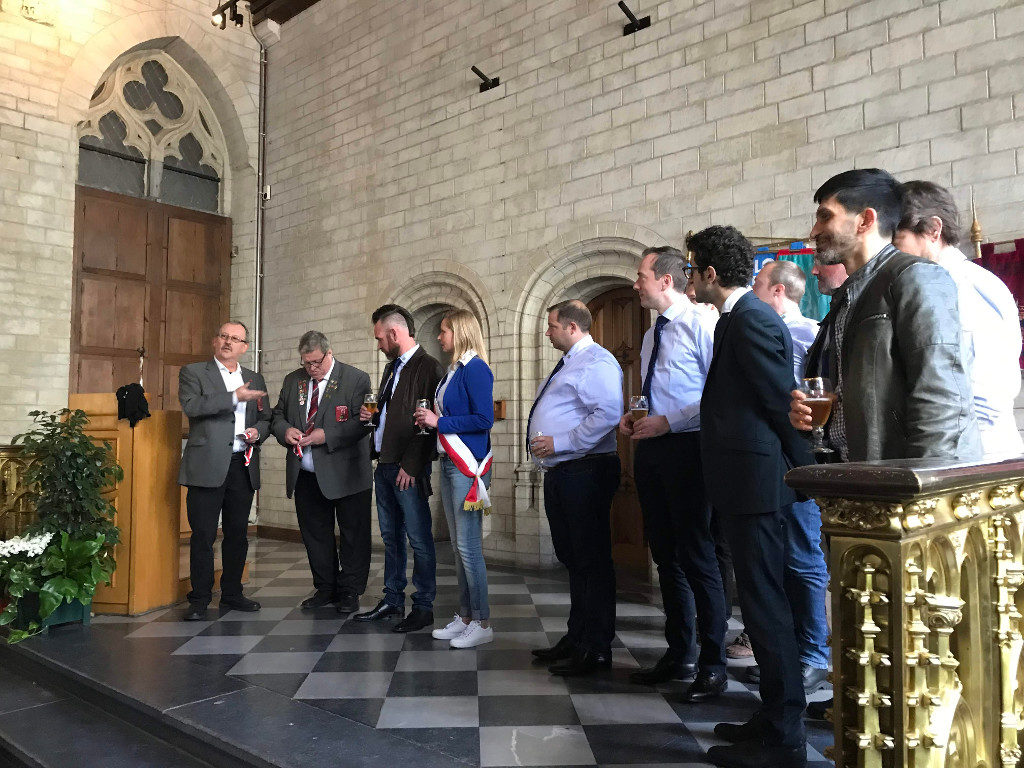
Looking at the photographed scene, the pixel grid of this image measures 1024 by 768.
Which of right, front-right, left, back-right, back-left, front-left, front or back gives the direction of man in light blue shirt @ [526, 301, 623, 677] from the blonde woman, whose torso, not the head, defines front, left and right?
back-left

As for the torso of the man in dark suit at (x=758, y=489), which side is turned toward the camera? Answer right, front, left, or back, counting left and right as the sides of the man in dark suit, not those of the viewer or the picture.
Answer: left

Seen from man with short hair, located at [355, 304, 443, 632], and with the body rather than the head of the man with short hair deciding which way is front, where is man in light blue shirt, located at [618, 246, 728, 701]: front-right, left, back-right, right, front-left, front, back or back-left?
left

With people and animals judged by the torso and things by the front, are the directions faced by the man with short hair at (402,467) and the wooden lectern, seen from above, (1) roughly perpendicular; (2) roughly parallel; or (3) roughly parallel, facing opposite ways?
roughly parallel

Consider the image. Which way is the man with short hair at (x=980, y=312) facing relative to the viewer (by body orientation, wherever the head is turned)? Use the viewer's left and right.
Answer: facing to the left of the viewer

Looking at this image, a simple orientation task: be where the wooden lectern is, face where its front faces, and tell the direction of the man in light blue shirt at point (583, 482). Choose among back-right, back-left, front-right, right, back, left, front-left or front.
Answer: left

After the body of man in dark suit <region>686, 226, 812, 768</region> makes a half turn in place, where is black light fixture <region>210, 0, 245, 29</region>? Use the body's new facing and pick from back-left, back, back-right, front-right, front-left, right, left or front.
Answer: back-left

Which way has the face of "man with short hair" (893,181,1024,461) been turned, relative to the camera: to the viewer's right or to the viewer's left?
to the viewer's left

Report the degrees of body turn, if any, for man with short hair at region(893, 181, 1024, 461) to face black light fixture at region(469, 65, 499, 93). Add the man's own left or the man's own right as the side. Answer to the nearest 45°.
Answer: approximately 45° to the man's own right

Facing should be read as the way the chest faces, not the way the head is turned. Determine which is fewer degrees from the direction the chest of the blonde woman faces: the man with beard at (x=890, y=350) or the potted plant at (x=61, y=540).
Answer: the potted plant

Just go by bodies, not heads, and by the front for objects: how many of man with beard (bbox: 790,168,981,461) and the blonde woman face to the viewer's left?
2

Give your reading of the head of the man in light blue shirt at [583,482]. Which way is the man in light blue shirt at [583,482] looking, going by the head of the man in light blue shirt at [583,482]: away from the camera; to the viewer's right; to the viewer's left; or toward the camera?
to the viewer's left

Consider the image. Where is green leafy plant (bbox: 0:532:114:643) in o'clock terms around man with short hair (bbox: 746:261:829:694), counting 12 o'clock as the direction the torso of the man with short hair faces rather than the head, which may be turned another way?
The green leafy plant is roughly at 12 o'clock from the man with short hair.

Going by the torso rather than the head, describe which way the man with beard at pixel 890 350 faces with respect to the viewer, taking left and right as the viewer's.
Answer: facing to the left of the viewer

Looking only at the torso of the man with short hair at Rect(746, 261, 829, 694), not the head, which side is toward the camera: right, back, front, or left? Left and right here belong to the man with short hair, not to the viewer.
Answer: left

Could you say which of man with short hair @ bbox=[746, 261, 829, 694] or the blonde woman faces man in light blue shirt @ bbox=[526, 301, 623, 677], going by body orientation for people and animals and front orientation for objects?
the man with short hair
